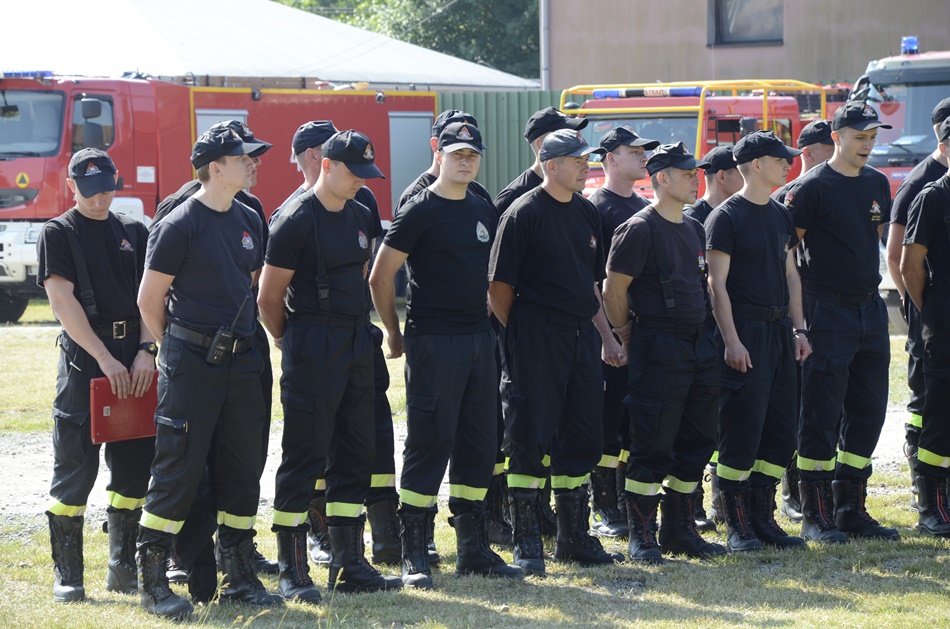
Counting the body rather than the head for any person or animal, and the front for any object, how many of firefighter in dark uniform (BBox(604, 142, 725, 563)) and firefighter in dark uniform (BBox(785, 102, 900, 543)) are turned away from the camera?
0

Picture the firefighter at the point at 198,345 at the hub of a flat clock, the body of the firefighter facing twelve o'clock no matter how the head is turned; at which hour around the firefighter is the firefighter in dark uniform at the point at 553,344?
The firefighter in dark uniform is roughly at 10 o'clock from the firefighter.

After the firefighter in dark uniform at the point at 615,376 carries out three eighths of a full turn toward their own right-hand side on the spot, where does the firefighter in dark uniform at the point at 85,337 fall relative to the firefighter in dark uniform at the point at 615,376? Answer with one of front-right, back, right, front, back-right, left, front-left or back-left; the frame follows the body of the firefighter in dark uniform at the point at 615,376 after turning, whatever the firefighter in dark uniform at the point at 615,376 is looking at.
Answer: front-left

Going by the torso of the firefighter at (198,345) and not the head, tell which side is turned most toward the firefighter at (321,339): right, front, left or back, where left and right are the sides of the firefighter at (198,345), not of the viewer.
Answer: left

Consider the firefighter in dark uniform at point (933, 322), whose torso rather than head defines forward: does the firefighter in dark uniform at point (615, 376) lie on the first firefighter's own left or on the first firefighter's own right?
on the first firefighter's own right

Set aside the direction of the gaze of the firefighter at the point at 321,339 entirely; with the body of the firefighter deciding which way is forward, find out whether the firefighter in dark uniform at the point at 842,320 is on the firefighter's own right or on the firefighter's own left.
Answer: on the firefighter's own left
